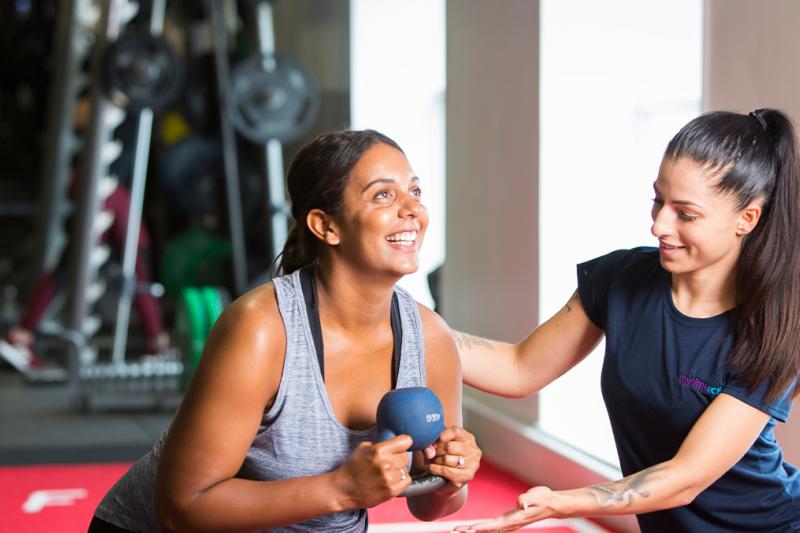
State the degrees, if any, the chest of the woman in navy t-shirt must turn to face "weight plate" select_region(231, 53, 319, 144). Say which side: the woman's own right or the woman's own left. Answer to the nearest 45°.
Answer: approximately 90° to the woman's own right

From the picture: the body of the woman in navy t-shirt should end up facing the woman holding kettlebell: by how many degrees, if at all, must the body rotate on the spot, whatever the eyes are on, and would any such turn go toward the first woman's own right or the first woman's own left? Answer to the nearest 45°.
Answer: approximately 45° to the first woman's own right

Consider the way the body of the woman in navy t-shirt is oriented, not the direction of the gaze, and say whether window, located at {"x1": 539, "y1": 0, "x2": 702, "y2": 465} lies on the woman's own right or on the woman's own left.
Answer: on the woman's own right

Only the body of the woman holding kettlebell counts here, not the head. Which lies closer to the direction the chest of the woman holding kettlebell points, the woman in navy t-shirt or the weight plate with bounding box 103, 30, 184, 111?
the woman in navy t-shirt

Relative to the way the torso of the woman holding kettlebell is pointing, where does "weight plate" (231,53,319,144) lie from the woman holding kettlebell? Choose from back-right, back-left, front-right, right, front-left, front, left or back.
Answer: back-left

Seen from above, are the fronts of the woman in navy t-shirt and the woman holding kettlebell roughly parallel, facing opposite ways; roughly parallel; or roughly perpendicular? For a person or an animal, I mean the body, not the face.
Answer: roughly perpendicular

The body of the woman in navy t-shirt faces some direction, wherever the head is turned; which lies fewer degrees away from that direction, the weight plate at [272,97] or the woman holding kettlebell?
the woman holding kettlebell

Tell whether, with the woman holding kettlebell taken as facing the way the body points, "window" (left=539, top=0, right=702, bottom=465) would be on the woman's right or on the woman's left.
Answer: on the woman's left
